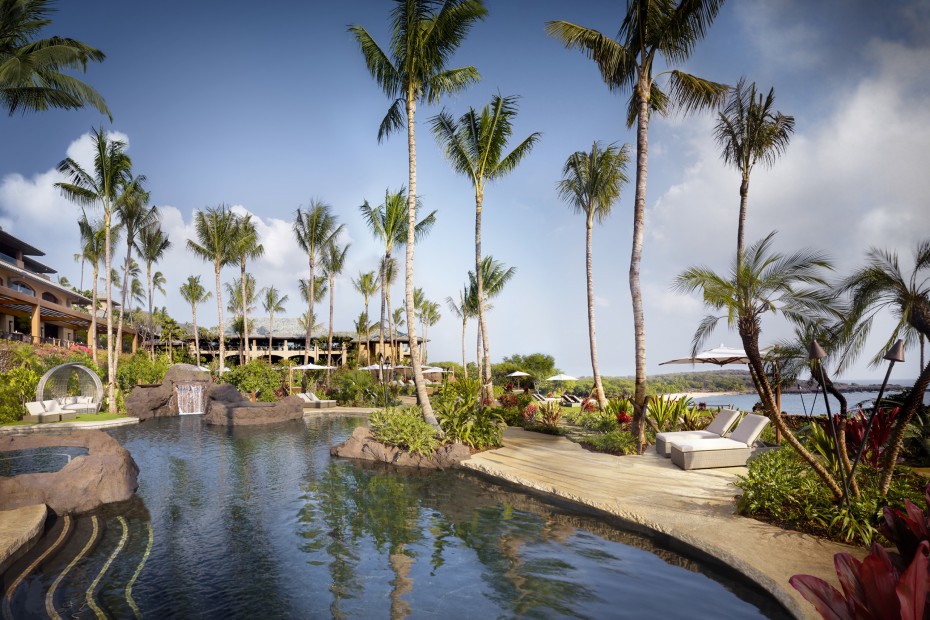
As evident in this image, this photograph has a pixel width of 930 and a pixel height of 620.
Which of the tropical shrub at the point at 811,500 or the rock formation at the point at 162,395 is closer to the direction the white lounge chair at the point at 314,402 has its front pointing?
the tropical shrub

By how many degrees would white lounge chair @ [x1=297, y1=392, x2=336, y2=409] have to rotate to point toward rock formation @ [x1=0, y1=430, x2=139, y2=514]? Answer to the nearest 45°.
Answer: approximately 90° to its right

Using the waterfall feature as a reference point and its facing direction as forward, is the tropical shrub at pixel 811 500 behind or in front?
in front

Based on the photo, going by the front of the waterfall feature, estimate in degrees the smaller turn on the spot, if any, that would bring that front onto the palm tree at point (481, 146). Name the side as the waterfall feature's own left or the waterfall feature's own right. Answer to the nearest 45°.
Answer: approximately 45° to the waterfall feature's own left

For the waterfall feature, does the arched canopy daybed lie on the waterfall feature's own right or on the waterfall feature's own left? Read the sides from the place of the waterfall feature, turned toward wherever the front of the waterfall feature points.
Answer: on the waterfall feature's own right

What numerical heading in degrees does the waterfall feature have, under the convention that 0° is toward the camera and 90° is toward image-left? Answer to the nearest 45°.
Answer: approximately 0°

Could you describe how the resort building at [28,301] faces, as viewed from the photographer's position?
facing the viewer and to the right of the viewer
